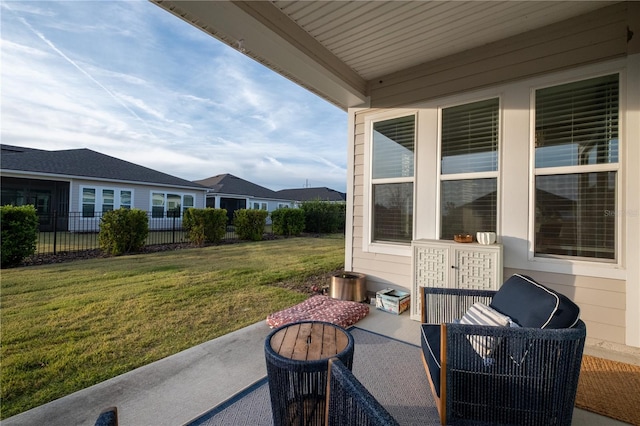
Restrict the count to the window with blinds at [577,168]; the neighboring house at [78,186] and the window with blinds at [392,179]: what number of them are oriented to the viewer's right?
0

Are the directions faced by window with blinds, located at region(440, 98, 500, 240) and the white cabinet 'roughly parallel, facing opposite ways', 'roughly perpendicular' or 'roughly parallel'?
roughly parallel

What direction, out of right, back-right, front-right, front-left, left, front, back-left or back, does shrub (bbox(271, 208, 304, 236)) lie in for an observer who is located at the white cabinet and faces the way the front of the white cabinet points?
right

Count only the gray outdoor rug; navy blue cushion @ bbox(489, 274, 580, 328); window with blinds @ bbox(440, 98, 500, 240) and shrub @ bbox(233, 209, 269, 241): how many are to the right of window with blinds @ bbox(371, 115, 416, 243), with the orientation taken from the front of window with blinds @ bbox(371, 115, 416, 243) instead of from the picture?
1

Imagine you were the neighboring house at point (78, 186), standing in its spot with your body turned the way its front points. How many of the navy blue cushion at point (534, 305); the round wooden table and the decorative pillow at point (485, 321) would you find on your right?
0

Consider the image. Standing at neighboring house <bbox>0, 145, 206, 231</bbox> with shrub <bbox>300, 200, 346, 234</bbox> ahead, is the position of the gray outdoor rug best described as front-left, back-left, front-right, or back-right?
front-right

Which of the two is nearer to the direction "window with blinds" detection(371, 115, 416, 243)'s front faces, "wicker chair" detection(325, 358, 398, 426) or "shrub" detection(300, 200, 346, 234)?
the wicker chair

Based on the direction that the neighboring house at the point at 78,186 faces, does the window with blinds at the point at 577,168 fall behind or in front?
behind

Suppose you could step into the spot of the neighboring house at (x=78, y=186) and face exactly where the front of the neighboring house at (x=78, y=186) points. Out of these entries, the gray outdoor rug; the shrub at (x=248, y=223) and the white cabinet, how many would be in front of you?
0

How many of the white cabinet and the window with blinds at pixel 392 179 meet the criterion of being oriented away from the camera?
0

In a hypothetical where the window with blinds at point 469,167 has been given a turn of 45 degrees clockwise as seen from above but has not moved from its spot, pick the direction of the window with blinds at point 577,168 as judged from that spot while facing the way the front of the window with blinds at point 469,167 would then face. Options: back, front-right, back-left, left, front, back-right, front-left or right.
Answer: back

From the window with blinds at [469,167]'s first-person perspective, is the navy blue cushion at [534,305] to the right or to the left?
on its left

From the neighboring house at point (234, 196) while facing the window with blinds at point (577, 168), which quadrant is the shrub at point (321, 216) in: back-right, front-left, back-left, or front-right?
front-left

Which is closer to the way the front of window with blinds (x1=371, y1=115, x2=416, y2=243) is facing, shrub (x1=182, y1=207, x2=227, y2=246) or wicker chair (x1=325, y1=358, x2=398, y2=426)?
the wicker chair

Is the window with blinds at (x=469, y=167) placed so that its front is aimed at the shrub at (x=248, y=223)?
no

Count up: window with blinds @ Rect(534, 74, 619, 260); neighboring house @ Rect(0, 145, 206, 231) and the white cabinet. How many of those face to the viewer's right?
0

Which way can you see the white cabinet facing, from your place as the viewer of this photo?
facing the viewer and to the left of the viewer

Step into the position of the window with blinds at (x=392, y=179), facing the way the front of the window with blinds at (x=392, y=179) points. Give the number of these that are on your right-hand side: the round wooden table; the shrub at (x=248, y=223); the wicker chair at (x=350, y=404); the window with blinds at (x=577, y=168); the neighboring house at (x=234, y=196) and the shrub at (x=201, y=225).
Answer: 3

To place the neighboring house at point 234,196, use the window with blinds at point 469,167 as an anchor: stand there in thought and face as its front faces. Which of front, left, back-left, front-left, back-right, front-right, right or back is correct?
right
